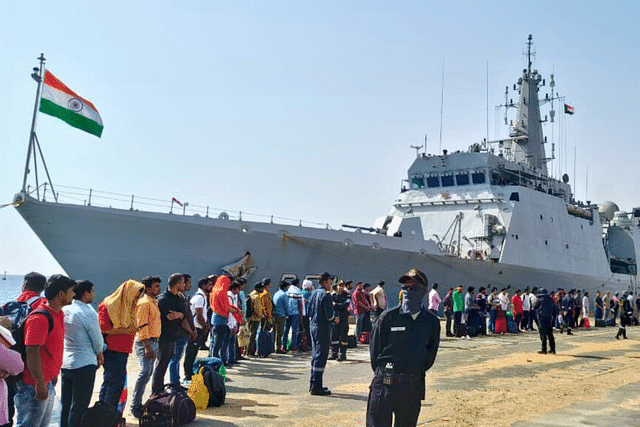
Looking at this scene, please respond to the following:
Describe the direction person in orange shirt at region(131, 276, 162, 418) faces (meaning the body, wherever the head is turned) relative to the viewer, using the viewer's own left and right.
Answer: facing to the right of the viewer

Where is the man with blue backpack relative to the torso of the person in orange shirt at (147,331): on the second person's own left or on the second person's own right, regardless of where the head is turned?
on the second person's own right

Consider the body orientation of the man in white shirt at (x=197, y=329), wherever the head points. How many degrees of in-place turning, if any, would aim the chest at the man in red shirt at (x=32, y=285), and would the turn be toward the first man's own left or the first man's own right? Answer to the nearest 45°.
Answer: approximately 135° to the first man's own right

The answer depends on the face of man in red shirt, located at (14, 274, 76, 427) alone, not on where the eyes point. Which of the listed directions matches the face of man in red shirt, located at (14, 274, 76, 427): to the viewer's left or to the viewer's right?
to the viewer's right

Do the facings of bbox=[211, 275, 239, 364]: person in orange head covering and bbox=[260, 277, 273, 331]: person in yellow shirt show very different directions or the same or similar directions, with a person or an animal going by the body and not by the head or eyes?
same or similar directions

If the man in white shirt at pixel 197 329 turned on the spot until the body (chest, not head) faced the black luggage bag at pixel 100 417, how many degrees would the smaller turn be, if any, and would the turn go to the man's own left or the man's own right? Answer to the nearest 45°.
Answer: approximately 90° to the man's own right

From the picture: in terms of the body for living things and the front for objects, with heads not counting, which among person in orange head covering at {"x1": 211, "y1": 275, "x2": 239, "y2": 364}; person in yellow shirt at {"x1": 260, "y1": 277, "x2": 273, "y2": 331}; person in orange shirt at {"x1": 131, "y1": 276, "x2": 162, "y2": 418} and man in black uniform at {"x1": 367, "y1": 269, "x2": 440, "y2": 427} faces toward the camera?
the man in black uniform

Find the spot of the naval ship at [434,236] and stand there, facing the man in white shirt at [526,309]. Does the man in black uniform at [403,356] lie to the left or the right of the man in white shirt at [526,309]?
right

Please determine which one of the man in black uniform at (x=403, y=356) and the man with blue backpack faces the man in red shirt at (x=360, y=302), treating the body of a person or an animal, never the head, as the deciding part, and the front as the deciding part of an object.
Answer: the man with blue backpack

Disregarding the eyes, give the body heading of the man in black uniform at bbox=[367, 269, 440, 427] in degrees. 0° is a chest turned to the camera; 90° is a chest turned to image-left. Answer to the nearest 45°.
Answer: approximately 0°

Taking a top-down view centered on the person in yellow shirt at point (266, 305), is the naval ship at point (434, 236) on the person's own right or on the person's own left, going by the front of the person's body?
on the person's own left

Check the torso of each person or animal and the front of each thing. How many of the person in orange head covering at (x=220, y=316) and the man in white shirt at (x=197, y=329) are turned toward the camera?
0

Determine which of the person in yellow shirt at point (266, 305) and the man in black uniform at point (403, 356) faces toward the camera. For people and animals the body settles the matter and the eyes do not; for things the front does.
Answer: the man in black uniform

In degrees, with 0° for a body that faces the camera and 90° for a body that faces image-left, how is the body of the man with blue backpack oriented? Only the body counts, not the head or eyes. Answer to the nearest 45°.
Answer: approximately 225°

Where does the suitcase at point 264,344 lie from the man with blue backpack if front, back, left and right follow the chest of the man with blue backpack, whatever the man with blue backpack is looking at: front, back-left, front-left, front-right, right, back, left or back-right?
front
